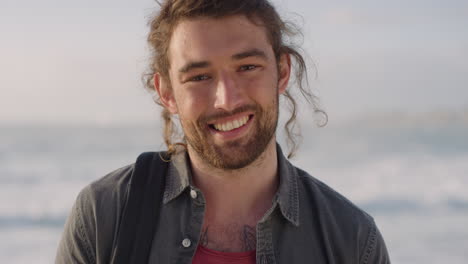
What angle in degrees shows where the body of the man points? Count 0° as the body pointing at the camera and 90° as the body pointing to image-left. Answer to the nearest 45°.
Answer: approximately 0°
